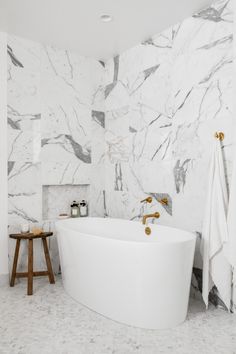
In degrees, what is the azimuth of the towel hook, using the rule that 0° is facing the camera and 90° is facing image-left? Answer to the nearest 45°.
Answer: approximately 45°

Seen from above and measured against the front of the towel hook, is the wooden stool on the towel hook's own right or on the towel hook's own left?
on the towel hook's own right

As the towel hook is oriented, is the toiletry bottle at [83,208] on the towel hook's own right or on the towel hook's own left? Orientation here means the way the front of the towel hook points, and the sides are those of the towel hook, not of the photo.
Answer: on the towel hook's own right
